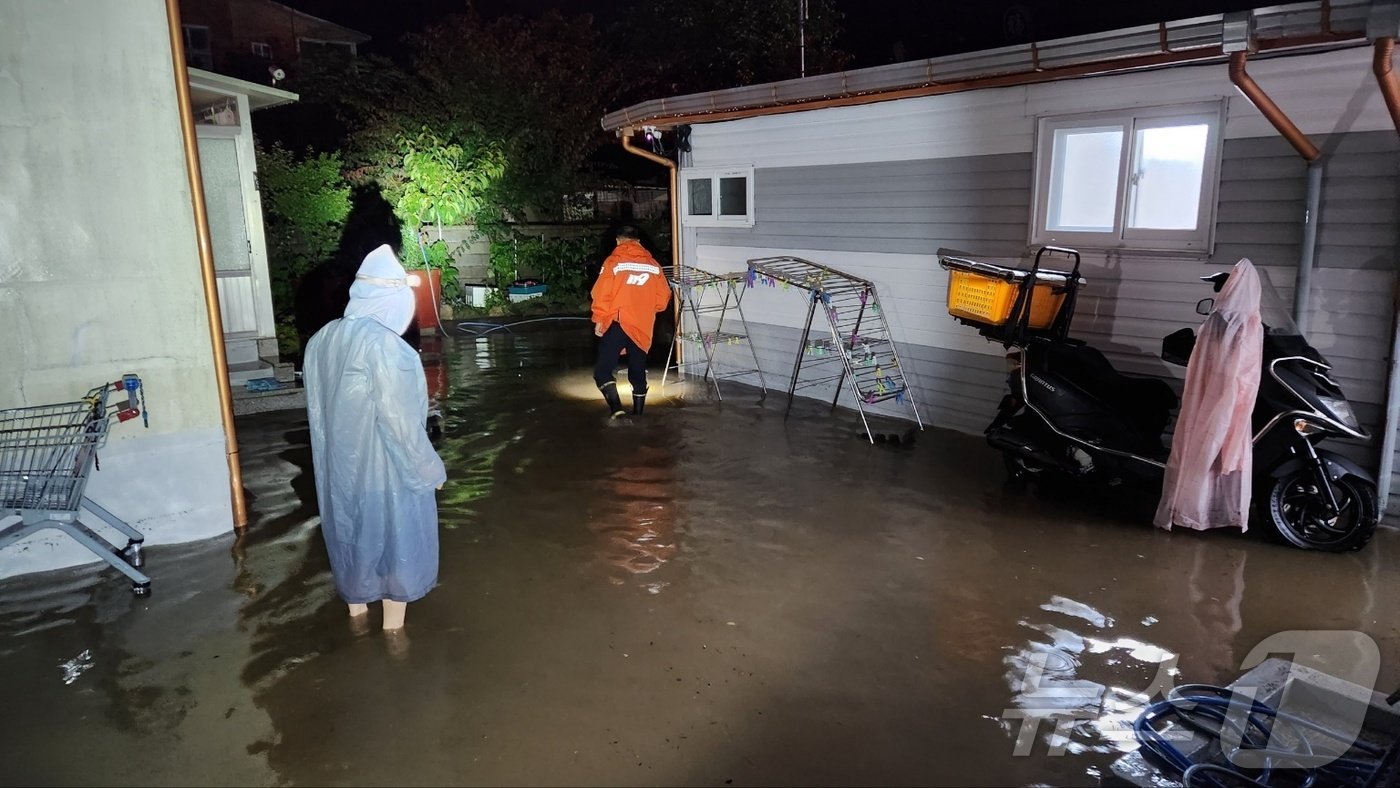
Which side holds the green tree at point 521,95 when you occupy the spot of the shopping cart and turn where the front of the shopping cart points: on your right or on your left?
on your right

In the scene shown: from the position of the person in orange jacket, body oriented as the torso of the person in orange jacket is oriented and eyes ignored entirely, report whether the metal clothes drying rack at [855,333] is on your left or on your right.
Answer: on your right

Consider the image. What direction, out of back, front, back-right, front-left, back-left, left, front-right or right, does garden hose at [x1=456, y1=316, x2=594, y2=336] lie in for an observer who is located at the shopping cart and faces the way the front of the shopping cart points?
back-right

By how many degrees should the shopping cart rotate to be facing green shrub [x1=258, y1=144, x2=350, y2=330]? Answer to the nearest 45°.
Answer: approximately 90° to its right

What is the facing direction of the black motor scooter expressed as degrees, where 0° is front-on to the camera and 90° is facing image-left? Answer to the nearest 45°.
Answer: approximately 315°

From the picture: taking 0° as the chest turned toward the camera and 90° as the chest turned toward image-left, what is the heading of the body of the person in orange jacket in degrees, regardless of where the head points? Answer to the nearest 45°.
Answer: approximately 180°

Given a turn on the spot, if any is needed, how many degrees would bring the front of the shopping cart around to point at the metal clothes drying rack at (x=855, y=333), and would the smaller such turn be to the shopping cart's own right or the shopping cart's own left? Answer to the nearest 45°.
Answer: approximately 180°

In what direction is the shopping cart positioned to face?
to the viewer's left
